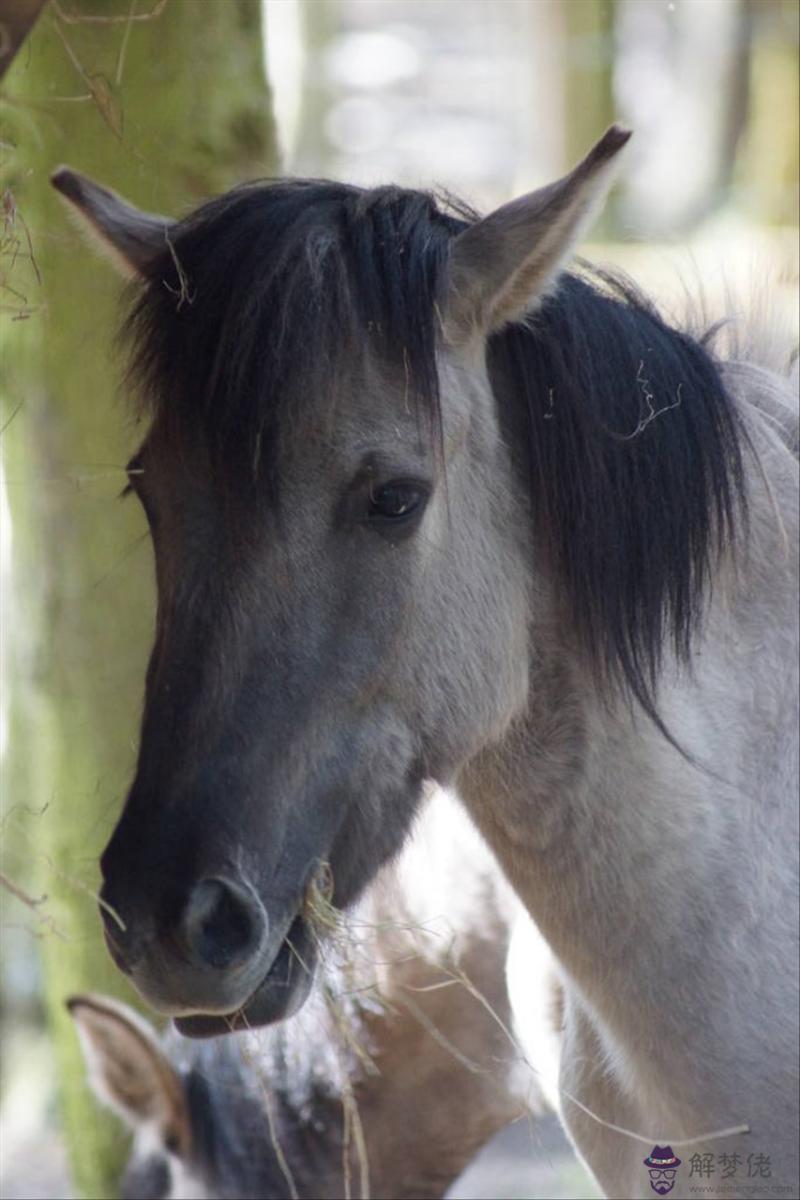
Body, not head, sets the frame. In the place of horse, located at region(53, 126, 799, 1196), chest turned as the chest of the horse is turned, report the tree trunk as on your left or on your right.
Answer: on your right

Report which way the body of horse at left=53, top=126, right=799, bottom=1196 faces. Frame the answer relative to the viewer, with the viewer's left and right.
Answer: facing the viewer and to the left of the viewer

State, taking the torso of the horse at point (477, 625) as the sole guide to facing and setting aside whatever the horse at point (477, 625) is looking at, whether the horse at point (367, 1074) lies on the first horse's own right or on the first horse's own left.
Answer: on the first horse's own right
